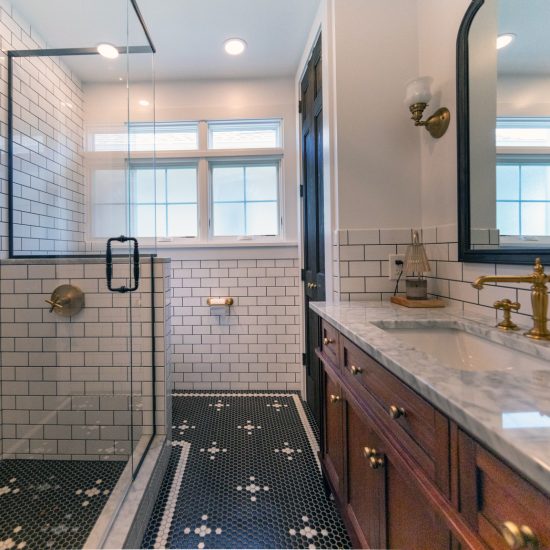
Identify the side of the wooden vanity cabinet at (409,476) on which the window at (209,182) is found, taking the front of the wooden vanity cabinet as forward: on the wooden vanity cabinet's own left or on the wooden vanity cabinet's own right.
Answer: on the wooden vanity cabinet's own right

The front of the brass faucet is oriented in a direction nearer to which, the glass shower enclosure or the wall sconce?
the glass shower enclosure

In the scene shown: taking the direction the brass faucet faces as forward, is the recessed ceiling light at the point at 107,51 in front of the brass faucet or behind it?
in front

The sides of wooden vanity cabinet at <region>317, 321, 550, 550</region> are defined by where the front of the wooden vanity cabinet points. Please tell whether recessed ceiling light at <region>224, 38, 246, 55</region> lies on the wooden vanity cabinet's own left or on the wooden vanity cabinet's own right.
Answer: on the wooden vanity cabinet's own right

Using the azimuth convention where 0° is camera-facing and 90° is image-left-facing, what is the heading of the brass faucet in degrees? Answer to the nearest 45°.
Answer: approximately 90°

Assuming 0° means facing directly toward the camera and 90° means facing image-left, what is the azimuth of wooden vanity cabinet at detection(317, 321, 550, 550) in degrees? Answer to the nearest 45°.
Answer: approximately 45°

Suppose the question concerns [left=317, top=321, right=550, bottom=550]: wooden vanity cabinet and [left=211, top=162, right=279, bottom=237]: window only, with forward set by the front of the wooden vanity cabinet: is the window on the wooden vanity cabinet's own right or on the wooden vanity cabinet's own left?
on the wooden vanity cabinet's own right

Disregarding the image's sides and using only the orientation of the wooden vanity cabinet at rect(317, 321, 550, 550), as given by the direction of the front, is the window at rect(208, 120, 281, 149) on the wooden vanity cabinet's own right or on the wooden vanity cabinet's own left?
on the wooden vanity cabinet's own right
